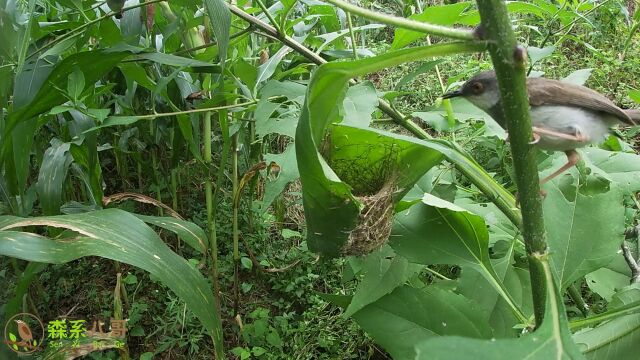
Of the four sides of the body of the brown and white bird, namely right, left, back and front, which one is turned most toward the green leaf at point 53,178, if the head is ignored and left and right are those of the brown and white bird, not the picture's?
front

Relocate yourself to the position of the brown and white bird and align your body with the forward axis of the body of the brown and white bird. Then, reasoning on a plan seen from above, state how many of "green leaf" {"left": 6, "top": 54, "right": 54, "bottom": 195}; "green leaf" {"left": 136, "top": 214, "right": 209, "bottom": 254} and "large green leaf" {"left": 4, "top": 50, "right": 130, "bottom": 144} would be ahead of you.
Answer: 3

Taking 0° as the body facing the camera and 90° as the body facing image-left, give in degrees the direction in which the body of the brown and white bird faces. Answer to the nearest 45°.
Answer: approximately 90°

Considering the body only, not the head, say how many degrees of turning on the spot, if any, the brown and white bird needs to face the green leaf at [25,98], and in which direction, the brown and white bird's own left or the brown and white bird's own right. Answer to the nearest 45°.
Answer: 0° — it already faces it

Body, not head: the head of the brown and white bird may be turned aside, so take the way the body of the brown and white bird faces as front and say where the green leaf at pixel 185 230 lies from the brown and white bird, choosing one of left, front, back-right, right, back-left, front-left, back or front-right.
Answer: front
